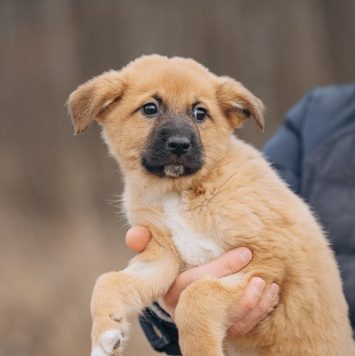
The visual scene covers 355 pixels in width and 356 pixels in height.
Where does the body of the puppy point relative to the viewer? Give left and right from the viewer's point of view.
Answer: facing the viewer and to the left of the viewer
